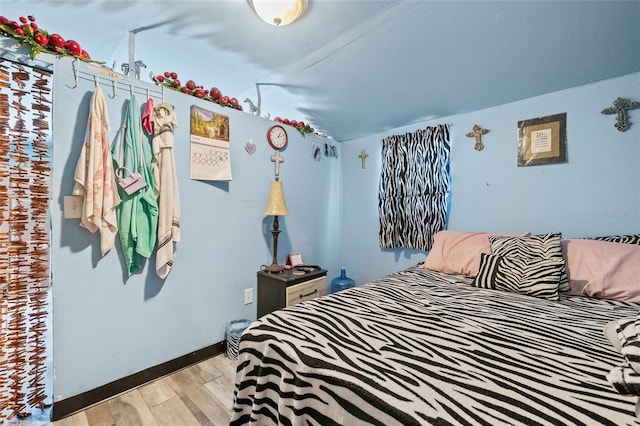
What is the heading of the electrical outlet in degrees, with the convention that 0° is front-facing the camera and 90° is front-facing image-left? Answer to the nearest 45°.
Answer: approximately 315°

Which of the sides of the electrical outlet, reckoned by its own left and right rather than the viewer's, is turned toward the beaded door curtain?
right

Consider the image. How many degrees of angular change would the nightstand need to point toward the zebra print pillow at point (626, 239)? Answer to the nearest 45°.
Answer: approximately 45° to its left

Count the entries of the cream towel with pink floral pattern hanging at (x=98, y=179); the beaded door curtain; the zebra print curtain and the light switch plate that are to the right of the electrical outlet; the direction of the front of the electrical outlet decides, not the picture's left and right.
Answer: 3

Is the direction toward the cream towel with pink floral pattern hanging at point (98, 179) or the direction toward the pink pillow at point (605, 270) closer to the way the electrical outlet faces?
the pink pillow

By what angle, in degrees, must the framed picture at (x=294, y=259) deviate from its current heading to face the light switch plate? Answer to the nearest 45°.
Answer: approximately 90° to its right

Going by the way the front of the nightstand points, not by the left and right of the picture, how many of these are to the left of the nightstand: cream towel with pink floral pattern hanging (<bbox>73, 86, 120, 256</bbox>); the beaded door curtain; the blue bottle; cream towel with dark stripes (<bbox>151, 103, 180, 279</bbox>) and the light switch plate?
1

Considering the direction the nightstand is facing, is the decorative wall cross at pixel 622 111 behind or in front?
in front

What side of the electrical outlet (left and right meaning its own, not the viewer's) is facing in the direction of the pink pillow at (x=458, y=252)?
front

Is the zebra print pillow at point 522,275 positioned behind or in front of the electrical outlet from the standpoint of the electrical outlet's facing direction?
in front

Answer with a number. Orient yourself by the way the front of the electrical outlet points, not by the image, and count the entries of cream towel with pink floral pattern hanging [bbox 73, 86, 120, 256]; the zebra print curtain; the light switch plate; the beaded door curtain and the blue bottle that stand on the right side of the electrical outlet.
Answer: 3

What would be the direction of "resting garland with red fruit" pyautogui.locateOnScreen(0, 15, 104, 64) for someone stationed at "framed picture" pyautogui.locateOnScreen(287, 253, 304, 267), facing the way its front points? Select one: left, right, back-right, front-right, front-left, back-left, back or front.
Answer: right

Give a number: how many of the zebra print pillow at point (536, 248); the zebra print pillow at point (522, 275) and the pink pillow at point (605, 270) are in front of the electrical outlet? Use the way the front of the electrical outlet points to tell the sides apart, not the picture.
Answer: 3

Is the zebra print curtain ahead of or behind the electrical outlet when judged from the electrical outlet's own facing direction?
ahead

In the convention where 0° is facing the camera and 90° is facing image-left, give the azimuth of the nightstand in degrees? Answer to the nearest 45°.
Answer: approximately 315°

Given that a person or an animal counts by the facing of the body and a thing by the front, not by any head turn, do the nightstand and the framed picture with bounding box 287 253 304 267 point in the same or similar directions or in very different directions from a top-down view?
same or similar directions

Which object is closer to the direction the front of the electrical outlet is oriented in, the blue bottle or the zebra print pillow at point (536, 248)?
the zebra print pillow

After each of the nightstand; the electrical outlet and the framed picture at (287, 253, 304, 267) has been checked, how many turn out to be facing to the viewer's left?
0
